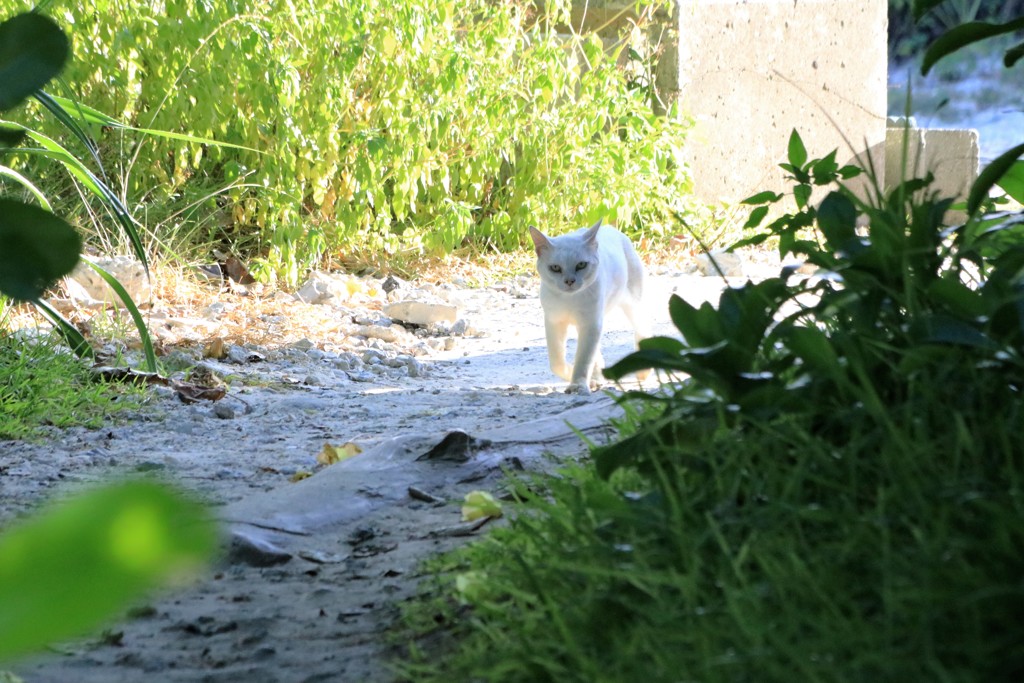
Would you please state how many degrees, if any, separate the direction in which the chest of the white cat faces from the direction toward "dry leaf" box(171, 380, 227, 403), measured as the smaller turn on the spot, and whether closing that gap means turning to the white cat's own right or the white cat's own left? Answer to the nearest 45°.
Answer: approximately 45° to the white cat's own right

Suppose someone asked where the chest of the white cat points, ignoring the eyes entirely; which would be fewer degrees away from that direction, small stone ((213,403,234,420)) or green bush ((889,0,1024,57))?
the small stone

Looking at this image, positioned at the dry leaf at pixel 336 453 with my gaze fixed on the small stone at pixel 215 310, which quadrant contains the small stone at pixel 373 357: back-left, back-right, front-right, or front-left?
front-right

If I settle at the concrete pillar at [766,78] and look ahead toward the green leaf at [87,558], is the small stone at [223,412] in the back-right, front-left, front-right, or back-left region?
front-right

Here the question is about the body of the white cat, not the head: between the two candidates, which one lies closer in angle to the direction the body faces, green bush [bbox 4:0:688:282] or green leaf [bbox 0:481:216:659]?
the green leaf

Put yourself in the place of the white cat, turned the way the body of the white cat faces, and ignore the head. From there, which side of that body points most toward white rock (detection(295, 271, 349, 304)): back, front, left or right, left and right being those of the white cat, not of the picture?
right

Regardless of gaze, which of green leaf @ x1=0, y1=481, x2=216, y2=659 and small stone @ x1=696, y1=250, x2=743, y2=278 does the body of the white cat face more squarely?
the green leaf

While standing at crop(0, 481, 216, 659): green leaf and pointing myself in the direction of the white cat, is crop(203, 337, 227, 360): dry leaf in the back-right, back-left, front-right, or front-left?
front-left

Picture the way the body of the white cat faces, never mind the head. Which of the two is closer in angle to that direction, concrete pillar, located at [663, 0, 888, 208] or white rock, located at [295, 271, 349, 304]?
the white rock

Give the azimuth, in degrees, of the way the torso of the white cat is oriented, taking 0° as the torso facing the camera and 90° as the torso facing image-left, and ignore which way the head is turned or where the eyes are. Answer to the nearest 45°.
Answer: approximately 45°

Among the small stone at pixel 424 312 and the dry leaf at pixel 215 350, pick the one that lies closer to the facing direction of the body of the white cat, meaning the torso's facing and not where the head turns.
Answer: the dry leaf

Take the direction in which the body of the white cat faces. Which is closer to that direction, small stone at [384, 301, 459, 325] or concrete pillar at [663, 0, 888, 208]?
the small stone

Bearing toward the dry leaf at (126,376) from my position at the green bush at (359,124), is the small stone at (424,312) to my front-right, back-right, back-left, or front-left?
front-left
